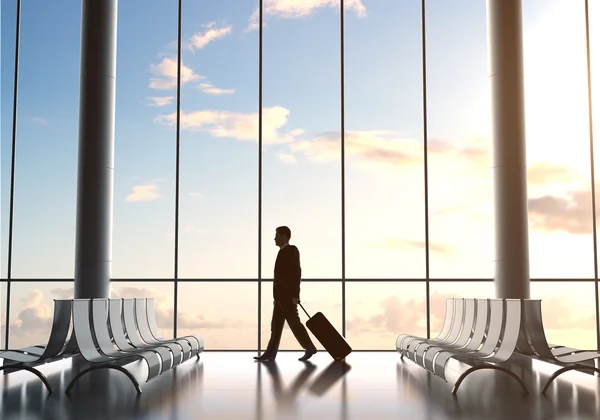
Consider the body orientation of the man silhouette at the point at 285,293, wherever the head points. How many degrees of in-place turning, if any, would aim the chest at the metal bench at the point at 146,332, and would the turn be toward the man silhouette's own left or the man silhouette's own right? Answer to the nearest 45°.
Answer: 0° — they already face it

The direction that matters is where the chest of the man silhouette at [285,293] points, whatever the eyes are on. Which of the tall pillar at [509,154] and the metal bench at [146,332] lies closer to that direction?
the metal bench

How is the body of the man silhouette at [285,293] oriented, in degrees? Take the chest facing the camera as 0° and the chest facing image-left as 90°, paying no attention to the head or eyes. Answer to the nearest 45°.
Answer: approximately 90°

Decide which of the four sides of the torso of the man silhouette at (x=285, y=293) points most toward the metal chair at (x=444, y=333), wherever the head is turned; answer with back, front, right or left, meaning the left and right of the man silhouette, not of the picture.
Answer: back

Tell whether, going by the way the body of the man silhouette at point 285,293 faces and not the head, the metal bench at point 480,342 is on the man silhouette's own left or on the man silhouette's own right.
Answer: on the man silhouette's own left

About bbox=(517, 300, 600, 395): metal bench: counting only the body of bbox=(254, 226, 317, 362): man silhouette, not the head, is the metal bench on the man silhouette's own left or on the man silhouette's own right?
on the man silhouette's own left
